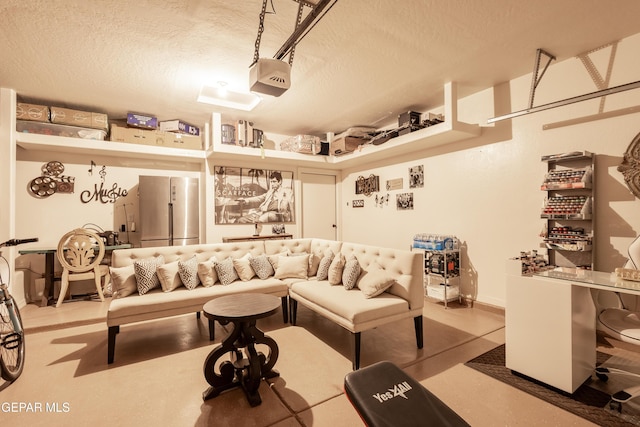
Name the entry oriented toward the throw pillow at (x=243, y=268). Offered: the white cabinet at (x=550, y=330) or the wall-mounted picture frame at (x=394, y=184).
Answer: the wall-mounted picture frame

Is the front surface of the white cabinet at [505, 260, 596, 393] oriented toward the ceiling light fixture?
no

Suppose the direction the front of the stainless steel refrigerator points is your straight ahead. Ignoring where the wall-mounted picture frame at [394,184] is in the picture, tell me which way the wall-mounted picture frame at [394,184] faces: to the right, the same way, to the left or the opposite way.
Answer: to the right

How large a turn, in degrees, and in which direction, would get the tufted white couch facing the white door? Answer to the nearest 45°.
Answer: approximately 180°

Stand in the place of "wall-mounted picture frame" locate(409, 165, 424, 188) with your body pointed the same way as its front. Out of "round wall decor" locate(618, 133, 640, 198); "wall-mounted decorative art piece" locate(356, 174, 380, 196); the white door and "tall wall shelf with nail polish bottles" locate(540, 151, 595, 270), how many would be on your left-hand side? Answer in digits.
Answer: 2

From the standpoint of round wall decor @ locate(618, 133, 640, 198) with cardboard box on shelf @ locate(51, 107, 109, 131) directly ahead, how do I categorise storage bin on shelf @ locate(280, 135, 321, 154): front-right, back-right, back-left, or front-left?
front-right

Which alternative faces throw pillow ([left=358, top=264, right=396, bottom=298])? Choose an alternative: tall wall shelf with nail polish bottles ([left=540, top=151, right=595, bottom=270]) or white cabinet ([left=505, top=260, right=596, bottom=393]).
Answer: the tall wall shelf with nail polish bottles

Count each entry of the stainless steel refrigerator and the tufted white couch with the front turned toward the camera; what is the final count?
2

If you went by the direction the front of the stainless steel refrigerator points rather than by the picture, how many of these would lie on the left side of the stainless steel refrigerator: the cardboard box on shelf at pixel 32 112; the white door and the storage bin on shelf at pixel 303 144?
2

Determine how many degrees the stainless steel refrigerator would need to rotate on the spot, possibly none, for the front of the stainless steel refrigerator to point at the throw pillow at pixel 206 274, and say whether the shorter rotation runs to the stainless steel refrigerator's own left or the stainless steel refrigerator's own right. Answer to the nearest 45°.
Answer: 0° — it already faces it

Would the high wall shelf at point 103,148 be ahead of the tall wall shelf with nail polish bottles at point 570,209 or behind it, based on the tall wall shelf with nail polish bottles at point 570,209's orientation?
ahead

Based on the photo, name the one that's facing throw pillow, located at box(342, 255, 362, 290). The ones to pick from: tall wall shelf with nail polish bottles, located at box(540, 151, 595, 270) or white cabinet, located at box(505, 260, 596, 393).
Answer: the tall wall shelf with nail polish bottles

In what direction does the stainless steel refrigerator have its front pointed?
toward the camera

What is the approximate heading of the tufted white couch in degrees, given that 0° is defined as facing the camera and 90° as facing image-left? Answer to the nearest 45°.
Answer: approximately 0°

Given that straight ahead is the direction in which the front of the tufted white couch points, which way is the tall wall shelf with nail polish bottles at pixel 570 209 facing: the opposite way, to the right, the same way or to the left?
to the right

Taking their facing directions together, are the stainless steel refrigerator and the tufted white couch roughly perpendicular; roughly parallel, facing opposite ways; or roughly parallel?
roughly parallel

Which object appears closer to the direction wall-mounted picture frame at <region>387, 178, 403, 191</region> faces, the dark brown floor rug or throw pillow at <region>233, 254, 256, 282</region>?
the throw pillow
